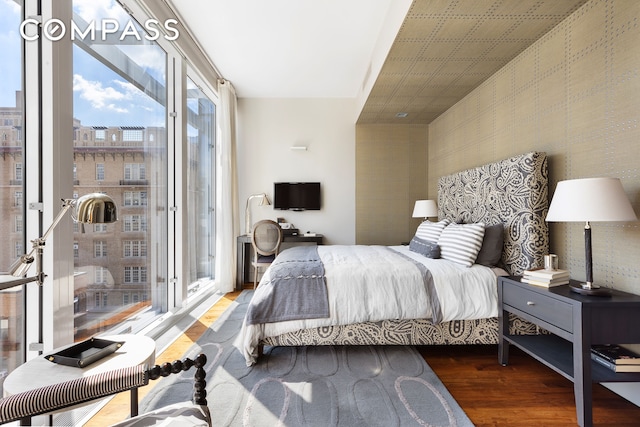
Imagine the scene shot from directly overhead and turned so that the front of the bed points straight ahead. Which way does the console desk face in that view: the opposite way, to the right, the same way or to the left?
to the left

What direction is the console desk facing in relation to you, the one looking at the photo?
facing the viewer

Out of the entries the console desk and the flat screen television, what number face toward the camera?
2

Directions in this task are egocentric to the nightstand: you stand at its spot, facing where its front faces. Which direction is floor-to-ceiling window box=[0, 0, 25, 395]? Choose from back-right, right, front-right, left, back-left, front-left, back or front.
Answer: front

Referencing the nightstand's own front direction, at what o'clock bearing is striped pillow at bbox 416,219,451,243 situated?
The striped pillow is roughly at 3 o'clock from the nightstand.

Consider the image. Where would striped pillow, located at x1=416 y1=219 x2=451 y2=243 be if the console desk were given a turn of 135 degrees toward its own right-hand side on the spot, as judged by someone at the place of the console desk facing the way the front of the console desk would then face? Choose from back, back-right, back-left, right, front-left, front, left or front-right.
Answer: back

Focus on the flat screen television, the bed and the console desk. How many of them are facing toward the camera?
2

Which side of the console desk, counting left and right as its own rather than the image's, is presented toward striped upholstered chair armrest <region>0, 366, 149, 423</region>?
front

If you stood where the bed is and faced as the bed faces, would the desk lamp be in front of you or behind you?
in front

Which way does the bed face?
to the viewer's left

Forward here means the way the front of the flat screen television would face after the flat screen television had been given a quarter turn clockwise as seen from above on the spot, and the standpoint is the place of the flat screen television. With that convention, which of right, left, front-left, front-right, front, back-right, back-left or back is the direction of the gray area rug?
left

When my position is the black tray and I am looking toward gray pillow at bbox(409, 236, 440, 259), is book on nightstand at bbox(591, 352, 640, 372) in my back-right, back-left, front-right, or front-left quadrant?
front-right

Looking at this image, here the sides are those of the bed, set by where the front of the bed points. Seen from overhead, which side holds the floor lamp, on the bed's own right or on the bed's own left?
on the bed's own left

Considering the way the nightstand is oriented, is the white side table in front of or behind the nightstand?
in front

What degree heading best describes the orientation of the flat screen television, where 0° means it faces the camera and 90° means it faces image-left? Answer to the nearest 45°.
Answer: approximately 0°

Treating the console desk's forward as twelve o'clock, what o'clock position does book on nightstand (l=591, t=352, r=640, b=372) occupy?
The book on nightstand is roughly at 11 o'clock from the console desk.
